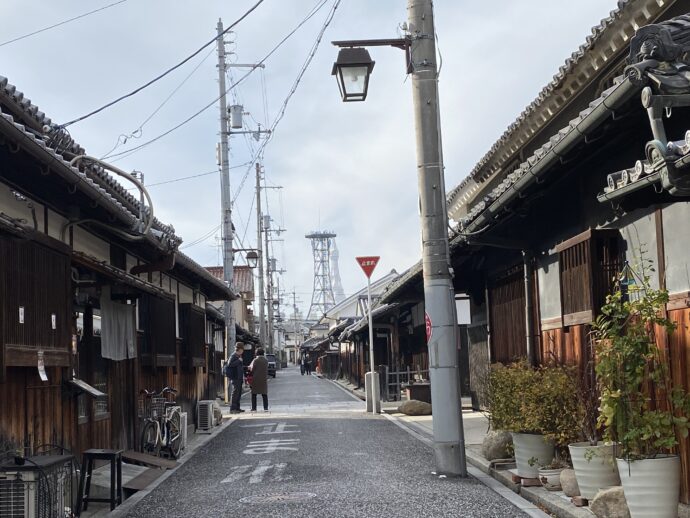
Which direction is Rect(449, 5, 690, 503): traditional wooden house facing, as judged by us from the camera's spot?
facing the viewer and to the left of the viewer

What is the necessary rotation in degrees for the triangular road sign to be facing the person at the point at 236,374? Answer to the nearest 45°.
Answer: approximately 135° to its right

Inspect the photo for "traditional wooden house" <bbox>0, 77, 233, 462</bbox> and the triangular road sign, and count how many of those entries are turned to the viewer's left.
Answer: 0

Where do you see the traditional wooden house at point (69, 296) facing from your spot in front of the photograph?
facing the viewer and to the right of the viewer

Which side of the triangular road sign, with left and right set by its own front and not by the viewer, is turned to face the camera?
front

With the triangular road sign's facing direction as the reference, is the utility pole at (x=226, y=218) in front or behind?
behind

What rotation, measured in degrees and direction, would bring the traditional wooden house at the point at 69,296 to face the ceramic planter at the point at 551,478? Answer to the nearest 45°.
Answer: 0° — it already faces it

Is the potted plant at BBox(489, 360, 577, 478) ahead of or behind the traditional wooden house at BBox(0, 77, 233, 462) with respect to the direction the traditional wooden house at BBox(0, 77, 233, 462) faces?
ahead
